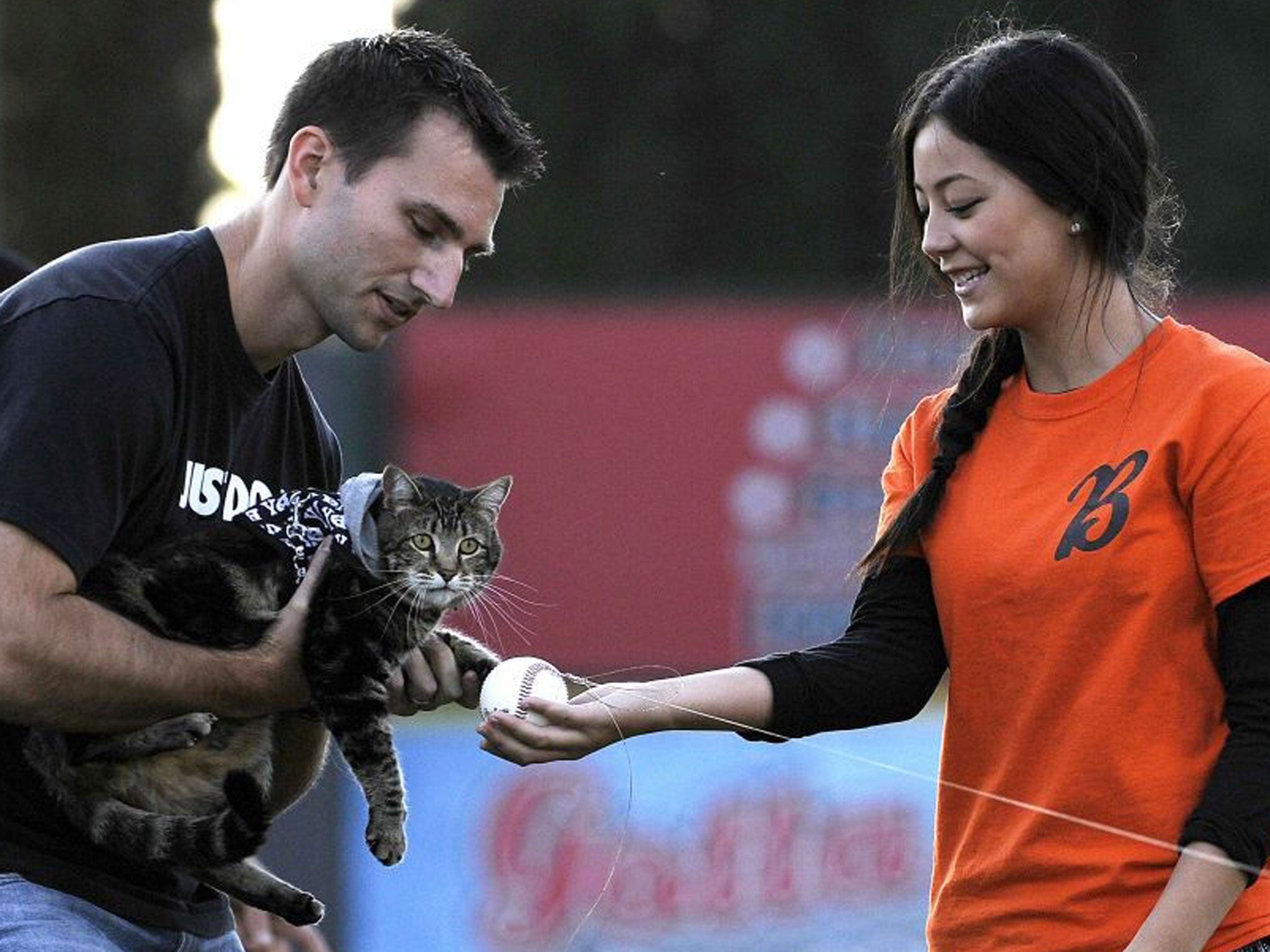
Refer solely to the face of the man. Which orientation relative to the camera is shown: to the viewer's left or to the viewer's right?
to the viewer's right

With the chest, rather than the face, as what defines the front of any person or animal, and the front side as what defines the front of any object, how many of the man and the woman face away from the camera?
0

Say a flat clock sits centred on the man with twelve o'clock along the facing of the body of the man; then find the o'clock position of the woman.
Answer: The woman is roughly at 11 o'clock from the man.

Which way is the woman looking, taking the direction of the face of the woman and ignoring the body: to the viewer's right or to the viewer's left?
to the viewer's left

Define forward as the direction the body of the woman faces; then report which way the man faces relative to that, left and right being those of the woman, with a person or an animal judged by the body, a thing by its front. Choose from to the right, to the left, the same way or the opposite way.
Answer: to the left

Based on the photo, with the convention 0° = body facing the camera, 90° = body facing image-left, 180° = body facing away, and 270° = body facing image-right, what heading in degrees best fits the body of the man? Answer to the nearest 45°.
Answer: approximately 315°

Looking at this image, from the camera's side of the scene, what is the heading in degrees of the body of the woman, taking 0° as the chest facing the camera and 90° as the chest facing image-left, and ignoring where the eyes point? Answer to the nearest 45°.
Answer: approximately 45°

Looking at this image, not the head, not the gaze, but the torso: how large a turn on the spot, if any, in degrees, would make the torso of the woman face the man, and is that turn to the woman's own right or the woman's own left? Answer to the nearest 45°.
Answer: approximately 45° to the woman's own right
